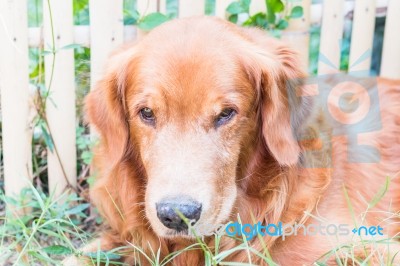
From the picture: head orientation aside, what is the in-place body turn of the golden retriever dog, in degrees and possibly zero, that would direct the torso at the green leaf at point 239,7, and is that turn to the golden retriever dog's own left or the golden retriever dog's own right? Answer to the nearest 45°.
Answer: approximately 135° to the golden retriever dog's own right

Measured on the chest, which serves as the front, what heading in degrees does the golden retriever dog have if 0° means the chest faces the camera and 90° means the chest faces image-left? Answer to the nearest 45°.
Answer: approximately 45°

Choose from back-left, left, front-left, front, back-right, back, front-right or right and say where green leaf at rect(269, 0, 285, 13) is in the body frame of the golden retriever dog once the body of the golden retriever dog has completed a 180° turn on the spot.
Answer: front-left

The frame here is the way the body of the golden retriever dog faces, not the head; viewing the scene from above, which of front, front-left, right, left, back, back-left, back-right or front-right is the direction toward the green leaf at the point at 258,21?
back-right

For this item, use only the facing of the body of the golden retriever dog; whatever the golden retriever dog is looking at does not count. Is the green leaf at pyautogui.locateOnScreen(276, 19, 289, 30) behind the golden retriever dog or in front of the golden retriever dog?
behind

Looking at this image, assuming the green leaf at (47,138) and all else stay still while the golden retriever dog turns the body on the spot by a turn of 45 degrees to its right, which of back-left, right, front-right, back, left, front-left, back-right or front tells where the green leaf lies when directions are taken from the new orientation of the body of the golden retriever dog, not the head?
front-right
